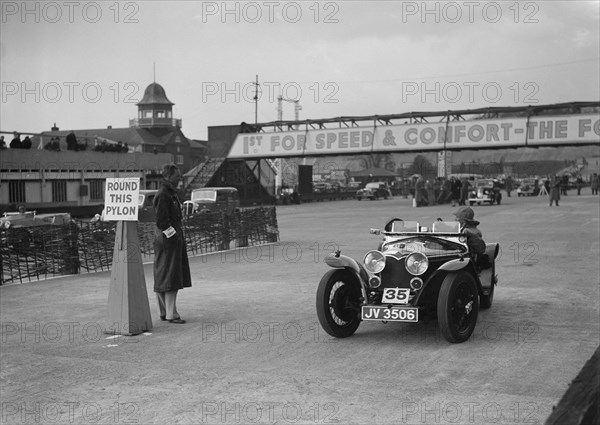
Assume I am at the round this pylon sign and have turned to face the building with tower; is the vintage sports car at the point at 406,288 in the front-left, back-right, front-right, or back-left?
back-right

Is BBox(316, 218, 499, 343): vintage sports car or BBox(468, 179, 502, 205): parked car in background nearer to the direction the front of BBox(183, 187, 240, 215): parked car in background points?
the vintage sports car

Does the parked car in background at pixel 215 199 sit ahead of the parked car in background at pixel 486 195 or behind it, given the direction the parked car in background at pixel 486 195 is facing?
ahead

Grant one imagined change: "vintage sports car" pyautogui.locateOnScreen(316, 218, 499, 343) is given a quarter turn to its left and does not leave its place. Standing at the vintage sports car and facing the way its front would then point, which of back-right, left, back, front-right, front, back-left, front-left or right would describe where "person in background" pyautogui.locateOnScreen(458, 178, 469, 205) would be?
back-left

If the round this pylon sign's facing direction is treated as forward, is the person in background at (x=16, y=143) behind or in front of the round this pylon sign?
behind

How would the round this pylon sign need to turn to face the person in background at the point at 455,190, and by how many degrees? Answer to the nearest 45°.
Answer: approximately 135° to its left

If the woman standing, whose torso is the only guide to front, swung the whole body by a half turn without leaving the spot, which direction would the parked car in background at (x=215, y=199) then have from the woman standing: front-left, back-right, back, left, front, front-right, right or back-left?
right

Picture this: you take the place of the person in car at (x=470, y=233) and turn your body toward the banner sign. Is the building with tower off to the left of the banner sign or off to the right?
left
